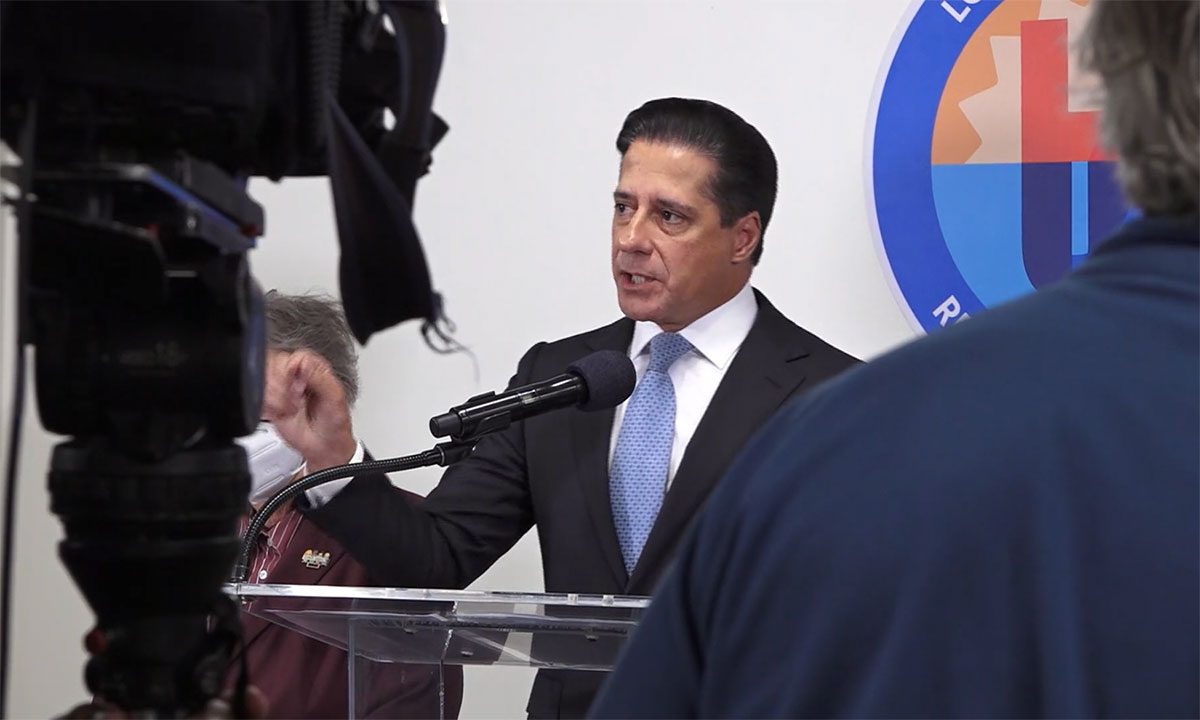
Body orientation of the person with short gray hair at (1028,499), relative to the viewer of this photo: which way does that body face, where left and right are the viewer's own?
facing away from the viewer

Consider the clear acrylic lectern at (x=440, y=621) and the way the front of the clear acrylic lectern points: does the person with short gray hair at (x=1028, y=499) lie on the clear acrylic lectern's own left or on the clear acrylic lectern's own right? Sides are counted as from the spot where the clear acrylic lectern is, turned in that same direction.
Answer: on the clear acrylic lectern's own left

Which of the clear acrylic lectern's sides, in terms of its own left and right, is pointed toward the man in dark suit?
back

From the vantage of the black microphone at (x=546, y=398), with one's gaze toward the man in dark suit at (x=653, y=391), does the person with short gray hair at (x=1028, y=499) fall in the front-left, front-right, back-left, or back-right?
back-right

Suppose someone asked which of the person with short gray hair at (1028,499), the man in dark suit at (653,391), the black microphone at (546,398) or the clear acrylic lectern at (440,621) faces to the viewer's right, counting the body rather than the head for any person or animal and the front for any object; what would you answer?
the black microphone

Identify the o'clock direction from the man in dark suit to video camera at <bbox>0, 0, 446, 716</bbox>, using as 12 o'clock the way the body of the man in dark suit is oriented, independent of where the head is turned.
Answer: The video camera is roughly at 11 o'clock from the man in dark suit.

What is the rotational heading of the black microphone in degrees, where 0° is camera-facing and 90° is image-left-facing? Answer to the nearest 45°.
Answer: approximately 270°

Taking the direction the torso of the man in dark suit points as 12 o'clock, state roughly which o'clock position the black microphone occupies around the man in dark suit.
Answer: The black microphone is roughly at 11 o'clock from the man in dark suit.

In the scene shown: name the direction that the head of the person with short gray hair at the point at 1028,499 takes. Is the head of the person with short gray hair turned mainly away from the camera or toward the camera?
away from the camera
